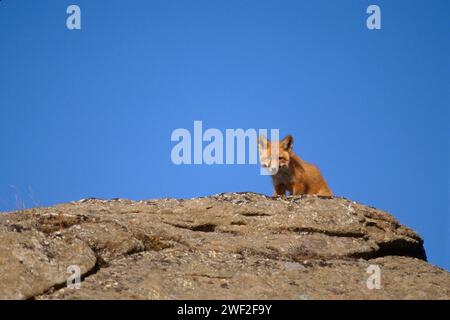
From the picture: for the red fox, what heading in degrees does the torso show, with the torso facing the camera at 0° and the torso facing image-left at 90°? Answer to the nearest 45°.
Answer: approximately 45°
